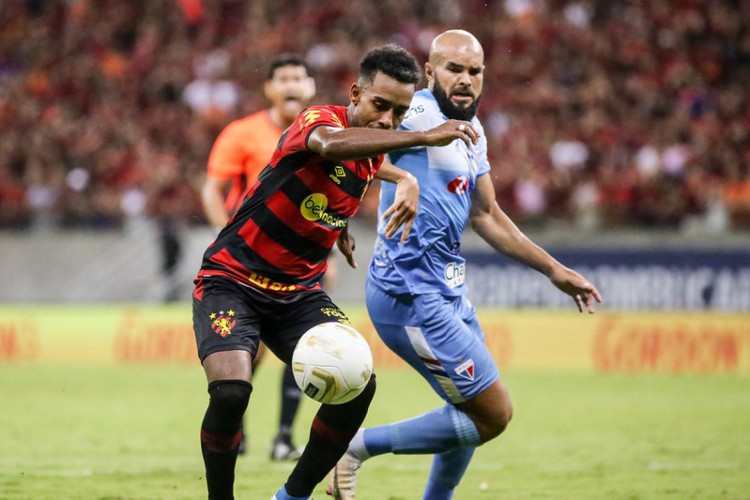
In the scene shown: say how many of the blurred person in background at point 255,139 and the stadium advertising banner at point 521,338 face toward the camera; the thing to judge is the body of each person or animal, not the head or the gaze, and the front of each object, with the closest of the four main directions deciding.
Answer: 2

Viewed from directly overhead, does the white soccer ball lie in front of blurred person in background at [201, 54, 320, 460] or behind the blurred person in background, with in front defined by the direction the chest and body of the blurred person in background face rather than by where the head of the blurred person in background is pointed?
in front

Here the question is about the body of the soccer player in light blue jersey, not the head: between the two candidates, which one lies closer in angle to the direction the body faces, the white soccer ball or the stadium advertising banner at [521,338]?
the white soccer ball

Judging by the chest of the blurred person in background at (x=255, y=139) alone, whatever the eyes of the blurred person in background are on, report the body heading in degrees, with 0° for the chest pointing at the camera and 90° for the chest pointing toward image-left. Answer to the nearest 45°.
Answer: approximately 0°

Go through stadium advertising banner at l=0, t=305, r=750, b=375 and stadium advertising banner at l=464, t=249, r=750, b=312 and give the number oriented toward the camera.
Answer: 2

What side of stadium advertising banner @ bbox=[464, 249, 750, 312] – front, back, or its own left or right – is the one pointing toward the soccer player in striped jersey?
front

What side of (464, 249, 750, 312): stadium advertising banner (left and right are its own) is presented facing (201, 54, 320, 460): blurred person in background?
front

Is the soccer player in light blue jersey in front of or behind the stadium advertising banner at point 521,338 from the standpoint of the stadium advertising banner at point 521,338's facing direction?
in front

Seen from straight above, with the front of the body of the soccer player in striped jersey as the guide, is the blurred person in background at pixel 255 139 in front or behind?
behind
